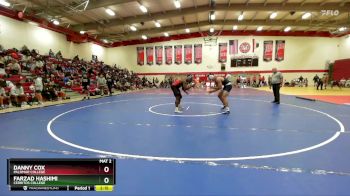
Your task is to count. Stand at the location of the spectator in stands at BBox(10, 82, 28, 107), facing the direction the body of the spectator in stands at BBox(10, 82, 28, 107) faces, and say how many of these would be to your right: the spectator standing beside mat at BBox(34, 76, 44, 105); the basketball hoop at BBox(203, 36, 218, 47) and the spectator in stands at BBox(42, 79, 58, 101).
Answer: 0

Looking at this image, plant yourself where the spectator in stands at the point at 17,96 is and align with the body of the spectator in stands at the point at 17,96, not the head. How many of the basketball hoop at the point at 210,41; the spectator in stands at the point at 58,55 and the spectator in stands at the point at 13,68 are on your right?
0

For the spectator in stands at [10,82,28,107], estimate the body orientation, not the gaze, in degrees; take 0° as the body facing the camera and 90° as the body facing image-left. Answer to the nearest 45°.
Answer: approximately 315°

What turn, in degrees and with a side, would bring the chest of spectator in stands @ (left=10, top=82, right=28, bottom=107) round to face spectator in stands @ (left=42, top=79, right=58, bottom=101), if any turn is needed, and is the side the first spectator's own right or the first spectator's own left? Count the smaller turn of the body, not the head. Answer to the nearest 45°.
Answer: approximately 90° to the first spectator's own left

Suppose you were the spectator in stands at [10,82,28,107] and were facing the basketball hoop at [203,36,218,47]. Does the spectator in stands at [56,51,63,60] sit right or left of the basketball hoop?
left

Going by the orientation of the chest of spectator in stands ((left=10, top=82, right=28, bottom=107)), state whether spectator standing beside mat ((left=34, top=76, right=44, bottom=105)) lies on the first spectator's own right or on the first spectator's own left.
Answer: on the first spectator's own left

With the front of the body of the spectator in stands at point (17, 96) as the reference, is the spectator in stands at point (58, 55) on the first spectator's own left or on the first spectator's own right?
on the first spectator's own left

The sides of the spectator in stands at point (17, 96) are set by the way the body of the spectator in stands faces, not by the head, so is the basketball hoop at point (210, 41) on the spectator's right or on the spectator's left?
on the spectator's left

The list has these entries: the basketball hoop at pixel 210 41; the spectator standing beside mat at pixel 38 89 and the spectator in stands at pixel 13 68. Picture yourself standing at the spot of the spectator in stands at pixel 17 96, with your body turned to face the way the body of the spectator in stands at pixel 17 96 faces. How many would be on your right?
0

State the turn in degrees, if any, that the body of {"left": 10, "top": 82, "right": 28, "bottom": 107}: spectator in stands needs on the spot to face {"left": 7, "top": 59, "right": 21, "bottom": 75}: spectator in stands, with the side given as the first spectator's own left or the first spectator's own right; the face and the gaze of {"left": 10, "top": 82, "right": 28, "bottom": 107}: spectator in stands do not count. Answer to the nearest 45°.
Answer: approximately 135° to the first spectator's own left
